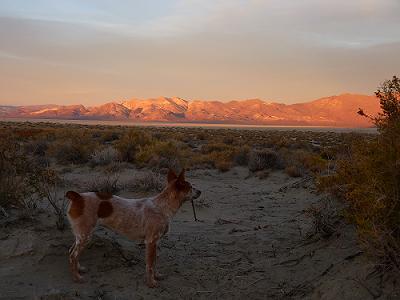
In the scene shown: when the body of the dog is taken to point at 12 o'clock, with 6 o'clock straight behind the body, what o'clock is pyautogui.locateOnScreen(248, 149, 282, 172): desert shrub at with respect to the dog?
The desert shrub is roughly at 10 o'clock from the dog.

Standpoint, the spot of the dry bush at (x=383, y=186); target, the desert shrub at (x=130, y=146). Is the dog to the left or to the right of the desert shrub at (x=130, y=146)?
left

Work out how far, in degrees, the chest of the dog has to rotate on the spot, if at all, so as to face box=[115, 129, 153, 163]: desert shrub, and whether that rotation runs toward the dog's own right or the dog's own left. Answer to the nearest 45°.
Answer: approximately 90° to the dog's own left

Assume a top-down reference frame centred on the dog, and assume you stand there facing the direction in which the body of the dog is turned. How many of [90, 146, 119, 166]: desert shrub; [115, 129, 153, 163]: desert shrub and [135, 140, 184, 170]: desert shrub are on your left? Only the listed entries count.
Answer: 3

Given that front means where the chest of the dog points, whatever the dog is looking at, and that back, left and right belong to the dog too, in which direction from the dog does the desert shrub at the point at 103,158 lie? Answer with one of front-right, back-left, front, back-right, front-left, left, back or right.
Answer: left

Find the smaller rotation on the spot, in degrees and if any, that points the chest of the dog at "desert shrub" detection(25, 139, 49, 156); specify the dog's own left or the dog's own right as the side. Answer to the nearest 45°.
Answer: approximately 90° to the dog's own left

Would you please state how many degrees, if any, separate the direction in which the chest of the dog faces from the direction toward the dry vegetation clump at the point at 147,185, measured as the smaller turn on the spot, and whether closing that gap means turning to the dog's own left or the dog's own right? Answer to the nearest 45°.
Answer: approximately 90° to the dog's own left

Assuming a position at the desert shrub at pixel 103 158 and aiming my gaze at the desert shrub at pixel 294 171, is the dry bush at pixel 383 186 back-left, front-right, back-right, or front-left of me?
front-right

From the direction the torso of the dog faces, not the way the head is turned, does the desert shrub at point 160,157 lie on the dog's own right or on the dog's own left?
on the dog's own left

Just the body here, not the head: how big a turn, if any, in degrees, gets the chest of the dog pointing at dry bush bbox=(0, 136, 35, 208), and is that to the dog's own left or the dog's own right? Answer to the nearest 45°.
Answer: approximately 135° to the dog's own left

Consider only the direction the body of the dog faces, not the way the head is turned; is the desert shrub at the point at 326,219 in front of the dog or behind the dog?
in front

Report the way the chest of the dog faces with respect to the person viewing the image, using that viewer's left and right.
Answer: facing to the right of the viewer
